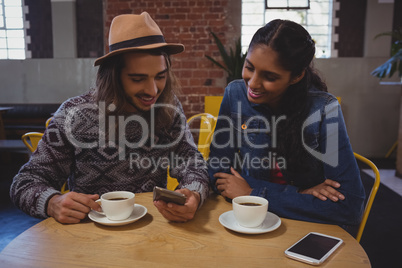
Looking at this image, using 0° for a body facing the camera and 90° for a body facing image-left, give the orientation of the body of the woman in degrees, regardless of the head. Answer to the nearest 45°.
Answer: approximately 45°

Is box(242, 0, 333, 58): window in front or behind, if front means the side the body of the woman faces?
behind

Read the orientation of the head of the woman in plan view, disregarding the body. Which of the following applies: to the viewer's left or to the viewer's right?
to the viewer's left
